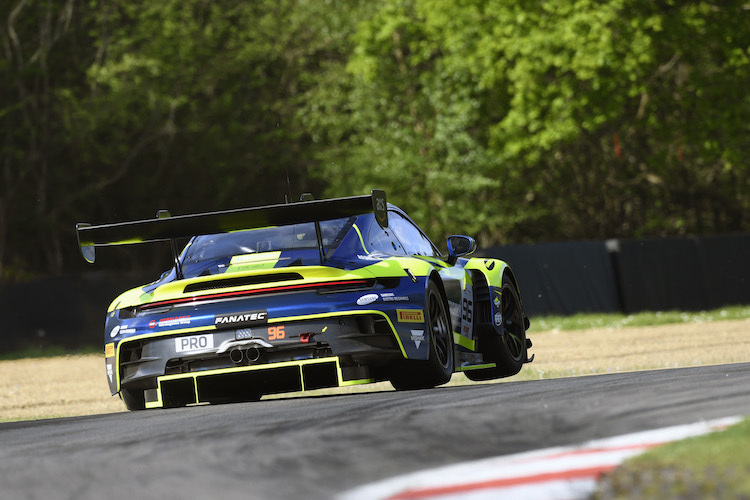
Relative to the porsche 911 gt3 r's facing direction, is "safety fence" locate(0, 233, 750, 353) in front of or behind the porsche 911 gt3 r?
in front

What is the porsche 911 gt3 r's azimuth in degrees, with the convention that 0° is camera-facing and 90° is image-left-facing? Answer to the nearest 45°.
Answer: approximately 225°

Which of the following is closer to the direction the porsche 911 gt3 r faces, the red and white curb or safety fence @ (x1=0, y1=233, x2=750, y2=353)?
the safety fence

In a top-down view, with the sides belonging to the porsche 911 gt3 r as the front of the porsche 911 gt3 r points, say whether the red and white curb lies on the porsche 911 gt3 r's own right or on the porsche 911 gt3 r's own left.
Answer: on the porsche 911 gt3 r's own right

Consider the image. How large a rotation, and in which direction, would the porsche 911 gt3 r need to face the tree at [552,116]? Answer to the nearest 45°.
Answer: approximately 45° to its left

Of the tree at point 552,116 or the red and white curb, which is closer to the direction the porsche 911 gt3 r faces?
the tree
